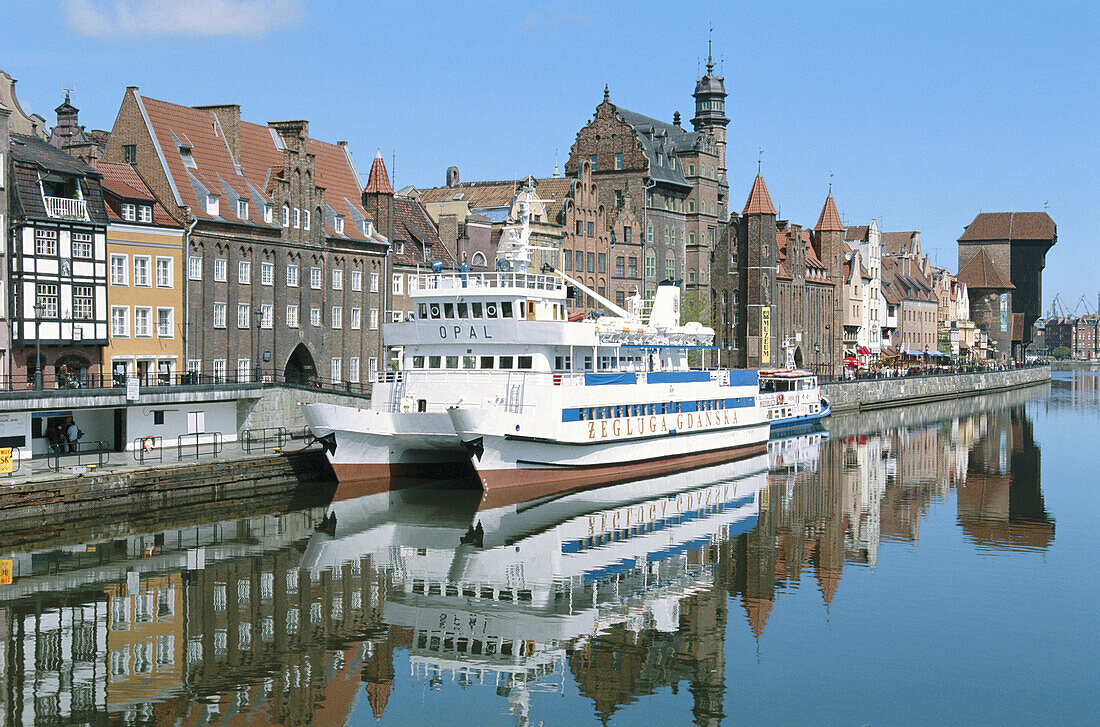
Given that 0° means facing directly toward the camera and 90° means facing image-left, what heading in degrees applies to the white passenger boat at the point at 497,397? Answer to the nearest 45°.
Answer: approximately 45°

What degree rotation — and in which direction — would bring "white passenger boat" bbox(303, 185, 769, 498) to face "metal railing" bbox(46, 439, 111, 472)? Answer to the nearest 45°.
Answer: approximately 45° to its right

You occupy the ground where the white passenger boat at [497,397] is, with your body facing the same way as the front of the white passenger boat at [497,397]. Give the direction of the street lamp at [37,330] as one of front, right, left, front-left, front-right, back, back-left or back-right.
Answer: front-right

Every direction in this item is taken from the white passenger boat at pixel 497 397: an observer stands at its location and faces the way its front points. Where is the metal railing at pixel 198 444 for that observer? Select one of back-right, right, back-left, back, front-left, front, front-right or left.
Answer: front-right

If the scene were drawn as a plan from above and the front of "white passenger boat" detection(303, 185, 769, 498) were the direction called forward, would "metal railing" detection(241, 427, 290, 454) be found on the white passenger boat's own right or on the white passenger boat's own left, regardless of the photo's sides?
on the white passenger boat's own right
